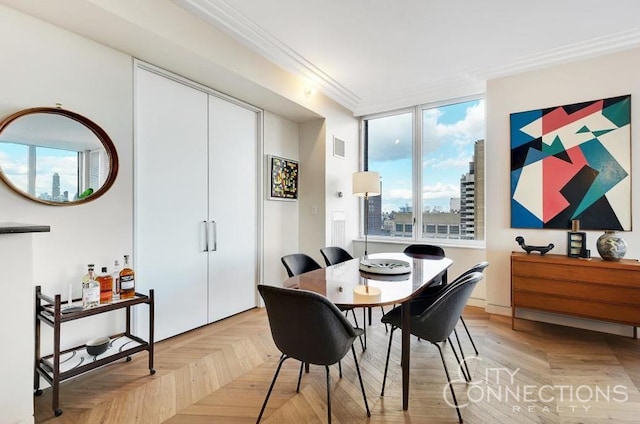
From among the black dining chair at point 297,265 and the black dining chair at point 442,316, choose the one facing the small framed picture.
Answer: the black dining chair at point 442,316

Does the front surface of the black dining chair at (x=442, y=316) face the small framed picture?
yes

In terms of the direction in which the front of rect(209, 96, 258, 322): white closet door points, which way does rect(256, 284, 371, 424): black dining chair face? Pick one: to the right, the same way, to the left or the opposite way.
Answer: to the left

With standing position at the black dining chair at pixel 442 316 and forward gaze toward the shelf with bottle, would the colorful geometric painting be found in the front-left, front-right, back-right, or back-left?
back-right

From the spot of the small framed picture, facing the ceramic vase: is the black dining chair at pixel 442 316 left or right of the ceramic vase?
right

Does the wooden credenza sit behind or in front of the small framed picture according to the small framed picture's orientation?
in front

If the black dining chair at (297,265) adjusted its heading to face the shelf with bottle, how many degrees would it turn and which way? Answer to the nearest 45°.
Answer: approximately 90° to its right

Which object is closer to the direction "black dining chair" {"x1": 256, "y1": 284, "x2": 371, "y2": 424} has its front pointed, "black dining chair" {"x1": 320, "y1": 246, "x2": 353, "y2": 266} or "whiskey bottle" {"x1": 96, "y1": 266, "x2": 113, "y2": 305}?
the black dining chair

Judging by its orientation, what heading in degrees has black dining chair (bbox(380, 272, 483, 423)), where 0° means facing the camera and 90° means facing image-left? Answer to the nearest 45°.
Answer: approximately 135°

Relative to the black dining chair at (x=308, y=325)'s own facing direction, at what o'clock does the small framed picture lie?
The small framed picture is roughly at 10 o'clock from the black dining chair.

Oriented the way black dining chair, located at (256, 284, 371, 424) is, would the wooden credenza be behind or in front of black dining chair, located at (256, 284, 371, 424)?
in front

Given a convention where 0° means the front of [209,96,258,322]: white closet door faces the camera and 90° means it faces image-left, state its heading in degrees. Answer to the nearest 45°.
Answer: approximately 315°

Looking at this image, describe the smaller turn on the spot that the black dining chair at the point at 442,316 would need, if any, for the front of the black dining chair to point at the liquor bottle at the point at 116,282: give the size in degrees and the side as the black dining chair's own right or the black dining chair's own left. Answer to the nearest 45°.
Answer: approximately 45° to the black dining chair's own left

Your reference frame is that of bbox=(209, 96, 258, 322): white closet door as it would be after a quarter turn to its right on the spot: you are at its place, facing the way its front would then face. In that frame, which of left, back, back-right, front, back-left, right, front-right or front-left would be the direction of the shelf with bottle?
front

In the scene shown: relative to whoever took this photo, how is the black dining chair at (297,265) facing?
facing the viewer and to the right of the viewer

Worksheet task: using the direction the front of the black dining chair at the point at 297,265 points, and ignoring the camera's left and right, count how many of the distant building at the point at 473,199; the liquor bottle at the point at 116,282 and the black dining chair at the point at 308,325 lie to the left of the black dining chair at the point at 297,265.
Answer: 1

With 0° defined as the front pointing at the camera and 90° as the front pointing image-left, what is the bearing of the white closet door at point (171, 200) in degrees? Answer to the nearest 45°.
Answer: approximately 315°

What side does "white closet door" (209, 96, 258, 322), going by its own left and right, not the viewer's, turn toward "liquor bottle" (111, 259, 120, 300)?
right
